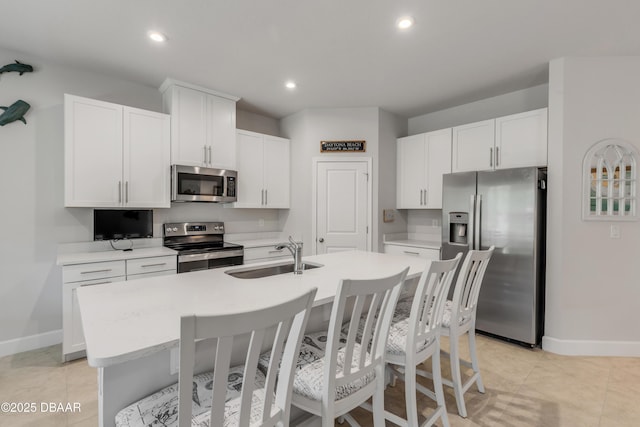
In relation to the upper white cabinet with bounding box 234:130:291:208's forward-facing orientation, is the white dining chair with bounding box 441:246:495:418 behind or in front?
in front

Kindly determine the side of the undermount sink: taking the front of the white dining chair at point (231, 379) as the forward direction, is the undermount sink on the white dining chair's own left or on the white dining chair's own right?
on the white dining chair's own right

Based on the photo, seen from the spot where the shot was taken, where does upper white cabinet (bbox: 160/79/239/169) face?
facing the viewer and to the right of the viewer

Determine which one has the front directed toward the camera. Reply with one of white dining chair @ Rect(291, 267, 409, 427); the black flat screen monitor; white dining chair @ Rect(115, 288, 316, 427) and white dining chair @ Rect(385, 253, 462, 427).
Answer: the black flat screen monitor

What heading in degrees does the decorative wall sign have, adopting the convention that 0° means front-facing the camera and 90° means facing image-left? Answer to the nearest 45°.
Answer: approximately 0°

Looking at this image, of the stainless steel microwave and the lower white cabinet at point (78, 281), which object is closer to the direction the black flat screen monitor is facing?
the lower white cabinet

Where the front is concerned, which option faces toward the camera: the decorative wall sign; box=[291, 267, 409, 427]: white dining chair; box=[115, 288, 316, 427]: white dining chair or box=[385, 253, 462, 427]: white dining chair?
the decorative wall sign

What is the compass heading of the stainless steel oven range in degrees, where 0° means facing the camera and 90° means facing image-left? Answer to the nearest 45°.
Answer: approximately 315°

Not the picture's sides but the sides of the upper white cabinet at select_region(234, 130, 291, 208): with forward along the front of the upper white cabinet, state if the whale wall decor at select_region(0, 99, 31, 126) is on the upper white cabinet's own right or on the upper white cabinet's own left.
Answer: on the upper white cabinet's own right
